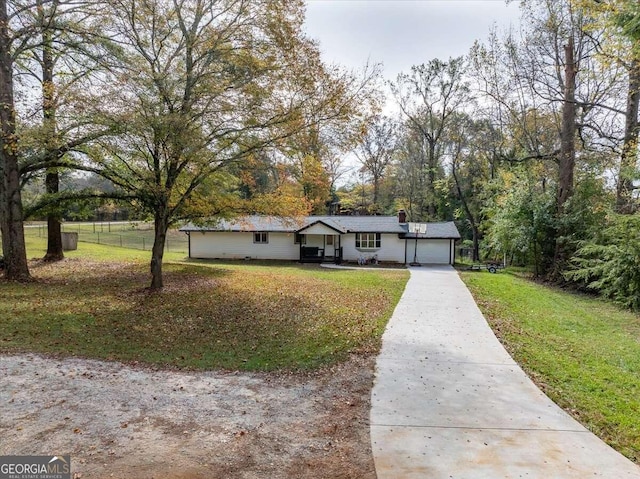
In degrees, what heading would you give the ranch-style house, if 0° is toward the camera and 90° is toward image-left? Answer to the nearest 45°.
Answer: approximately 0°

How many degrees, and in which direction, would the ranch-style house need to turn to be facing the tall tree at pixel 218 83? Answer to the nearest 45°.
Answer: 0° — it already faces it

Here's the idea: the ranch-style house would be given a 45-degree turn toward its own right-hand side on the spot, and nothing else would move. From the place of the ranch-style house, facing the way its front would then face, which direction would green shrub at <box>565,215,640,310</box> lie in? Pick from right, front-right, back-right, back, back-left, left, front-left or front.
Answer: left
